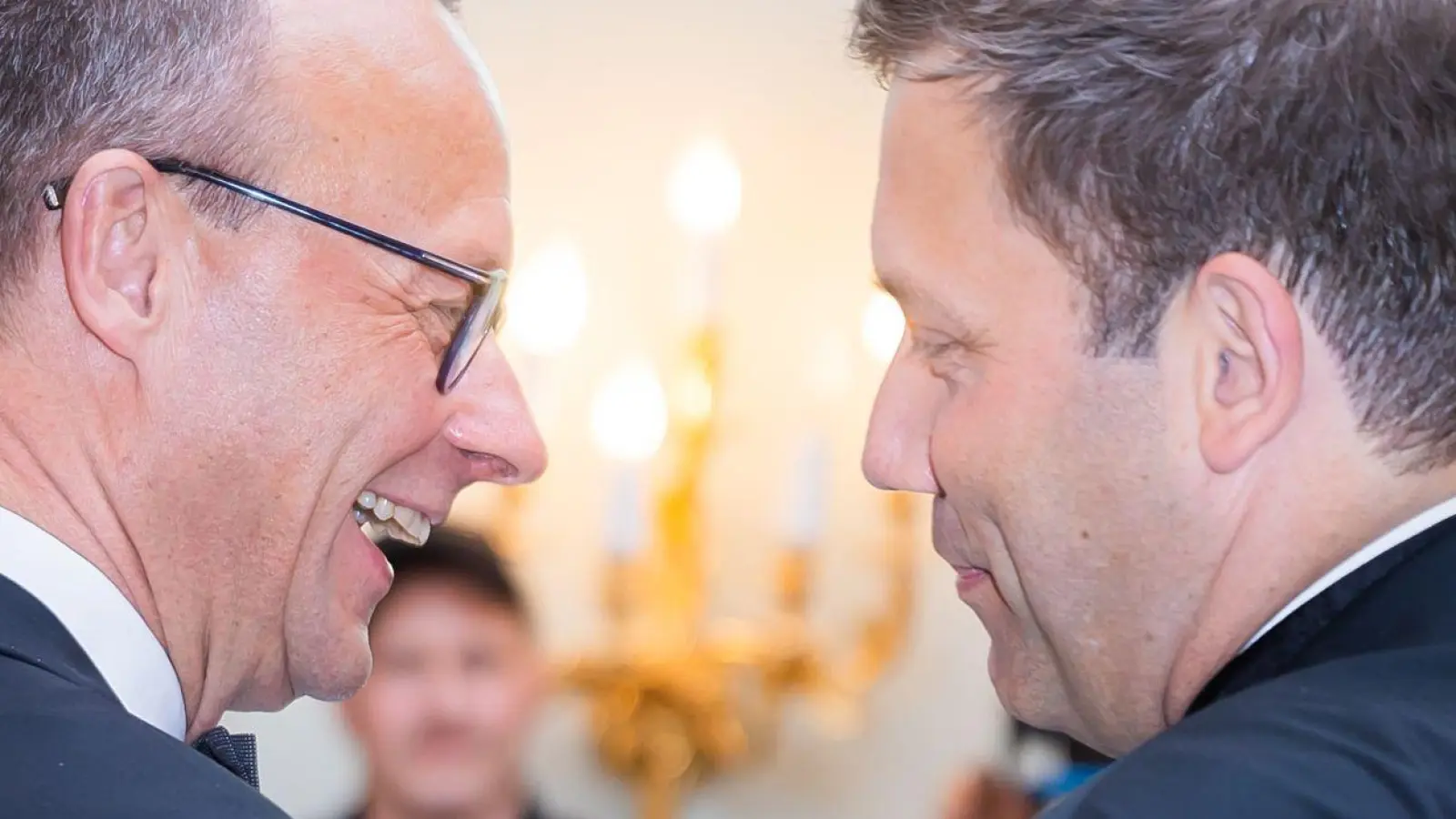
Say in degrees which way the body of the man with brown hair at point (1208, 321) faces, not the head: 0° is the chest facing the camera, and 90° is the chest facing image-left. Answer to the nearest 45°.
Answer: approximately 90°

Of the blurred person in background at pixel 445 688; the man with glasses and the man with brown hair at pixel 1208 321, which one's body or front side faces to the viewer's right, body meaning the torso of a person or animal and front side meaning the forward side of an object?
the man with glasses

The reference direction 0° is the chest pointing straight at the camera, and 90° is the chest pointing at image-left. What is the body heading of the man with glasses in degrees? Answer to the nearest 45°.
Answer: approximately 270°

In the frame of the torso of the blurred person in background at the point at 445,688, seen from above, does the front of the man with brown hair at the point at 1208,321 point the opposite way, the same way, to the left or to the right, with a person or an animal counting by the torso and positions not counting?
to the right

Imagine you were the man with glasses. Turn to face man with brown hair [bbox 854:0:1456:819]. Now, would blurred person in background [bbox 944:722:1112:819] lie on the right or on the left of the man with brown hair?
left

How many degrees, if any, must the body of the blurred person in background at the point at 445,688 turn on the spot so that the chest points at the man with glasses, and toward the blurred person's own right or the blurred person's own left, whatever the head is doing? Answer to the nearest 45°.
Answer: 0° — they already face them

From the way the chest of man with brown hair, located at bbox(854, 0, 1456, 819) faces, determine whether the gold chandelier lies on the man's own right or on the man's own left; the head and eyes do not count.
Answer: on the man's own right

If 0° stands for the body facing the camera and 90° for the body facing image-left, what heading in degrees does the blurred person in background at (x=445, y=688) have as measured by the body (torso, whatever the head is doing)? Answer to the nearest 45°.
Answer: approximately 0°

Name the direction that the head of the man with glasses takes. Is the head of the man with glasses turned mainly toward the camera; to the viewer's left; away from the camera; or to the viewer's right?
to the viewer's right

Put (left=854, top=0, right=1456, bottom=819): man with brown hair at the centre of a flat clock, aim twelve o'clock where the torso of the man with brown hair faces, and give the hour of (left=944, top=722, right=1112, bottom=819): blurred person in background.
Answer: The blurred person in background is roughly at 3 o'clock from the man with brown hair.

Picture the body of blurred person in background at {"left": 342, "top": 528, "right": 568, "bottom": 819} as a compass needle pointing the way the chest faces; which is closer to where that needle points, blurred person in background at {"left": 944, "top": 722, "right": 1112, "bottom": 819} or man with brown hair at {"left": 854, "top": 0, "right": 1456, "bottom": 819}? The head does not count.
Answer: the man with brown hair

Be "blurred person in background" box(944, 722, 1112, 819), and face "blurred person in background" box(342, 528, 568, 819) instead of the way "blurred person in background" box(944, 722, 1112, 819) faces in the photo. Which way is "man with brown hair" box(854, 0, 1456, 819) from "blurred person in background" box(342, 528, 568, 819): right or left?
left
